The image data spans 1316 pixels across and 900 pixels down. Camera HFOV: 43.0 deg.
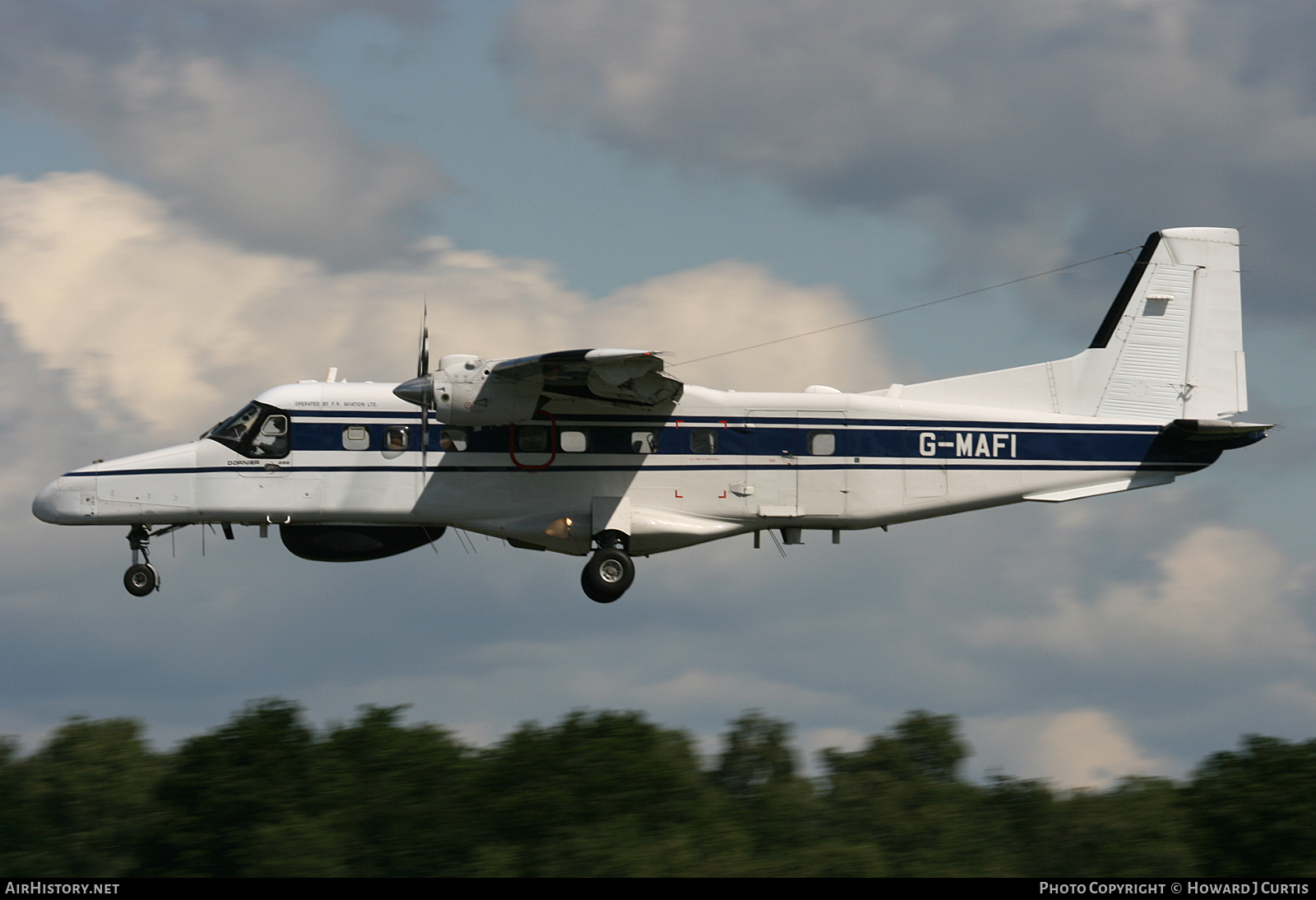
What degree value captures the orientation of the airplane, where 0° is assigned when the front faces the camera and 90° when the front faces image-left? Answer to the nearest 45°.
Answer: approximately 90°
